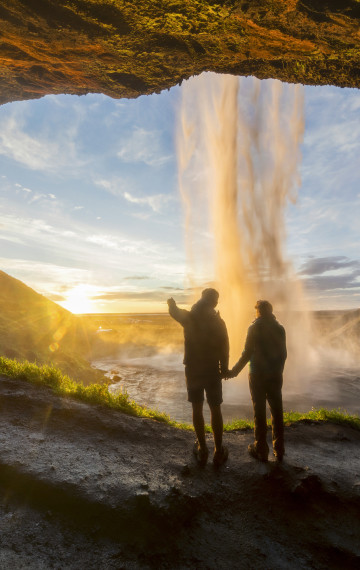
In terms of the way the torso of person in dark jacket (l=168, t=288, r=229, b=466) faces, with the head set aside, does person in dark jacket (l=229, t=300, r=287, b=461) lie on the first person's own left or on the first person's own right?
on the first person's own right

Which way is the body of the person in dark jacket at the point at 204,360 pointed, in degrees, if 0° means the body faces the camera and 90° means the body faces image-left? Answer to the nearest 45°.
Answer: approximately 180°
